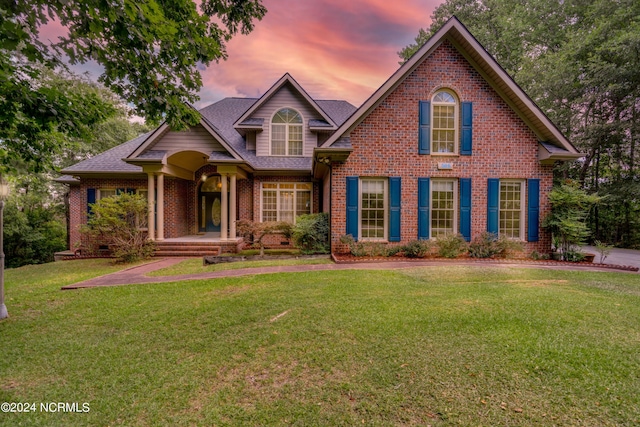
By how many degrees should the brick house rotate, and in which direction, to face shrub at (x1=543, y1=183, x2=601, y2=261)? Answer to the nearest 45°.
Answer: approximately 90° to its left

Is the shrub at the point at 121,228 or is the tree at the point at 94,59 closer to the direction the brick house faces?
the tree

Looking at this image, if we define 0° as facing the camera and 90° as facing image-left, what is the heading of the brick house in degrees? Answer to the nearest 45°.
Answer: approximately 0°

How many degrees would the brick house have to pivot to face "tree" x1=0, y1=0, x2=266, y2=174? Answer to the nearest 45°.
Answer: approximately 45° to its right

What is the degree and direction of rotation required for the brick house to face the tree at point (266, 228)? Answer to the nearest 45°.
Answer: approximately 90° to its right

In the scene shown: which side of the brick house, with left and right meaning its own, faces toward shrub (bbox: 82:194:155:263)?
right
